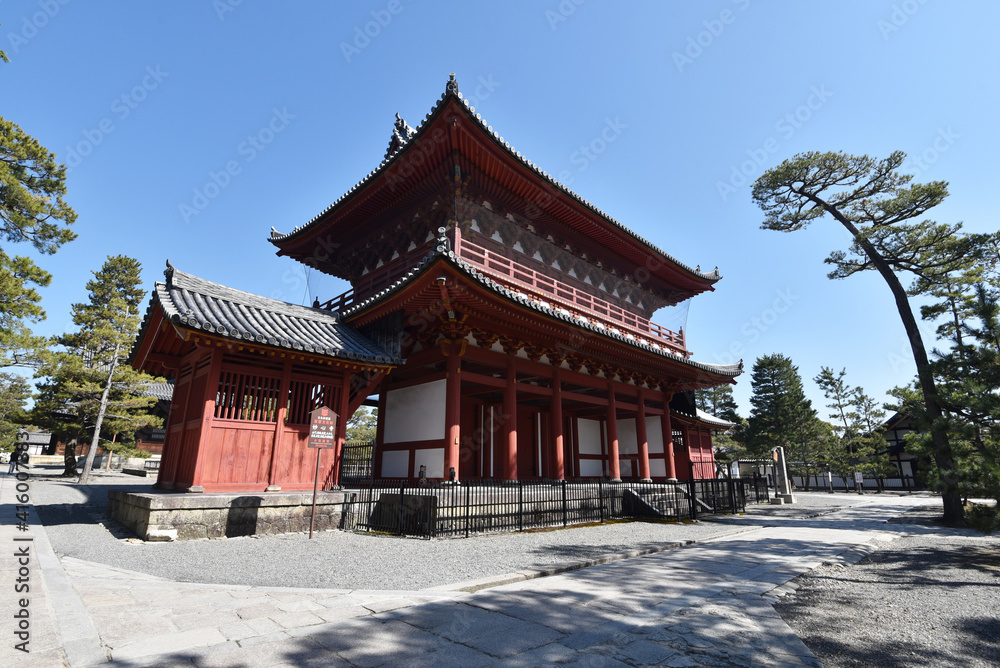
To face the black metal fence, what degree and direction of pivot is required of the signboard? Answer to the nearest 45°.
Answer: approximately 90° to its left

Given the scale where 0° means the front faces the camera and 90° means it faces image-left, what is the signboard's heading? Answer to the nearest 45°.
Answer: approximately 0°

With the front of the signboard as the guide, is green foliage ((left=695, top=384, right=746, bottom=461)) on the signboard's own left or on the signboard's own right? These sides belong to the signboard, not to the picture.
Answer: on the signboard's own left

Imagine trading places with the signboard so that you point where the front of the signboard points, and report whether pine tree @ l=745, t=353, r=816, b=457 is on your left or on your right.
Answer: on your left

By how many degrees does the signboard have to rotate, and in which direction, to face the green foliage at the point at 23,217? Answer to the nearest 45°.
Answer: approximately 135° to its right

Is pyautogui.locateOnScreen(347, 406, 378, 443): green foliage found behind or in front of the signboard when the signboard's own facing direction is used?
behind
